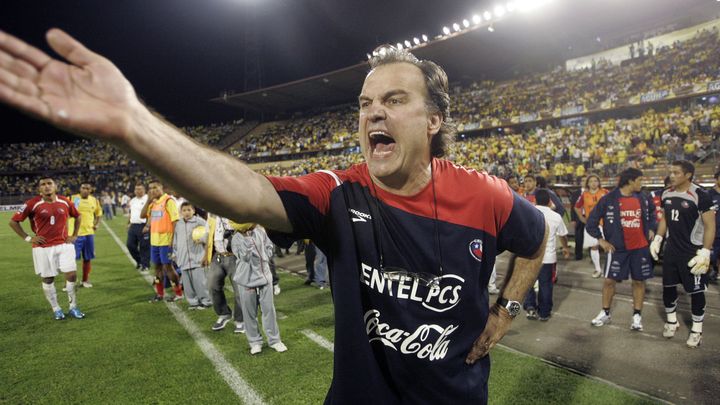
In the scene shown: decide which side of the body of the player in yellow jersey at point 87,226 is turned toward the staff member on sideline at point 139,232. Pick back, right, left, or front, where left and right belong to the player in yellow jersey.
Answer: left

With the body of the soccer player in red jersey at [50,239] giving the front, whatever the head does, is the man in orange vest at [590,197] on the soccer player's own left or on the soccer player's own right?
on the soccer player's own left

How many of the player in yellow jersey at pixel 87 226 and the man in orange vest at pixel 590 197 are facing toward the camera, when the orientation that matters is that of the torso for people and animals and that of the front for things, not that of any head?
2

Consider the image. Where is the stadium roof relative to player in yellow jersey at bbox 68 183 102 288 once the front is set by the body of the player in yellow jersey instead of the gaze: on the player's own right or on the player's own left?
on the player's own left

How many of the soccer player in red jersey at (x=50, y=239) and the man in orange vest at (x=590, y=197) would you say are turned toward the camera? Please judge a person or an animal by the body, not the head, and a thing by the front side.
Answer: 2

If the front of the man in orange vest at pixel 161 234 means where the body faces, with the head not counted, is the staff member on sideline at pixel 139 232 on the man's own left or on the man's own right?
on the man's own right
